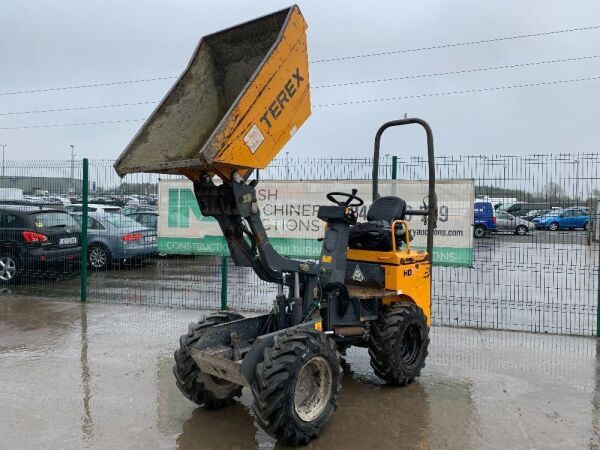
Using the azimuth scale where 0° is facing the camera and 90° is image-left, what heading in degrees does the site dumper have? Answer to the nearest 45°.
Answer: approximately 45°

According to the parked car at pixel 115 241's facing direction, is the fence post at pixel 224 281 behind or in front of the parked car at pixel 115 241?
behind

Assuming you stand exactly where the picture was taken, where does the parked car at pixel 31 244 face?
facing away from the viewer and to the left of the viewer

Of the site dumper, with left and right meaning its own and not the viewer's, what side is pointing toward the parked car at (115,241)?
right

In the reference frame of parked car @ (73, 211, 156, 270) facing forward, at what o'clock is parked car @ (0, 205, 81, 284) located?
parked car @ (0, 205, 81, 284) is roughly at 9 o'clock from parked car @ (73, 211, 156, 270).

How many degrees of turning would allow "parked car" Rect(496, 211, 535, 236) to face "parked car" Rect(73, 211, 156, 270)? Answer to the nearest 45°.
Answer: approximately 135° to its right

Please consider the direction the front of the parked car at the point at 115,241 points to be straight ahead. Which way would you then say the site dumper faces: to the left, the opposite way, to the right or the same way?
to the left

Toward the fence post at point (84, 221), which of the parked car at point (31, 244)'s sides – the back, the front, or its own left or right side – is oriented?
back
